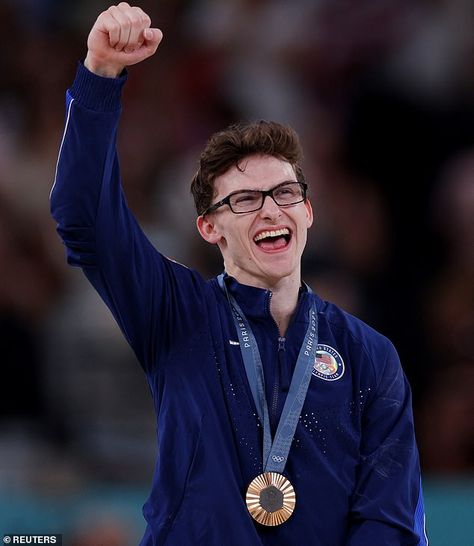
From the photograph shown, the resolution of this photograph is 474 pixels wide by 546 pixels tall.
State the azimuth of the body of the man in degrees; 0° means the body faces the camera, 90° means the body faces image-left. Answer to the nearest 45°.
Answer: approximately 0°
